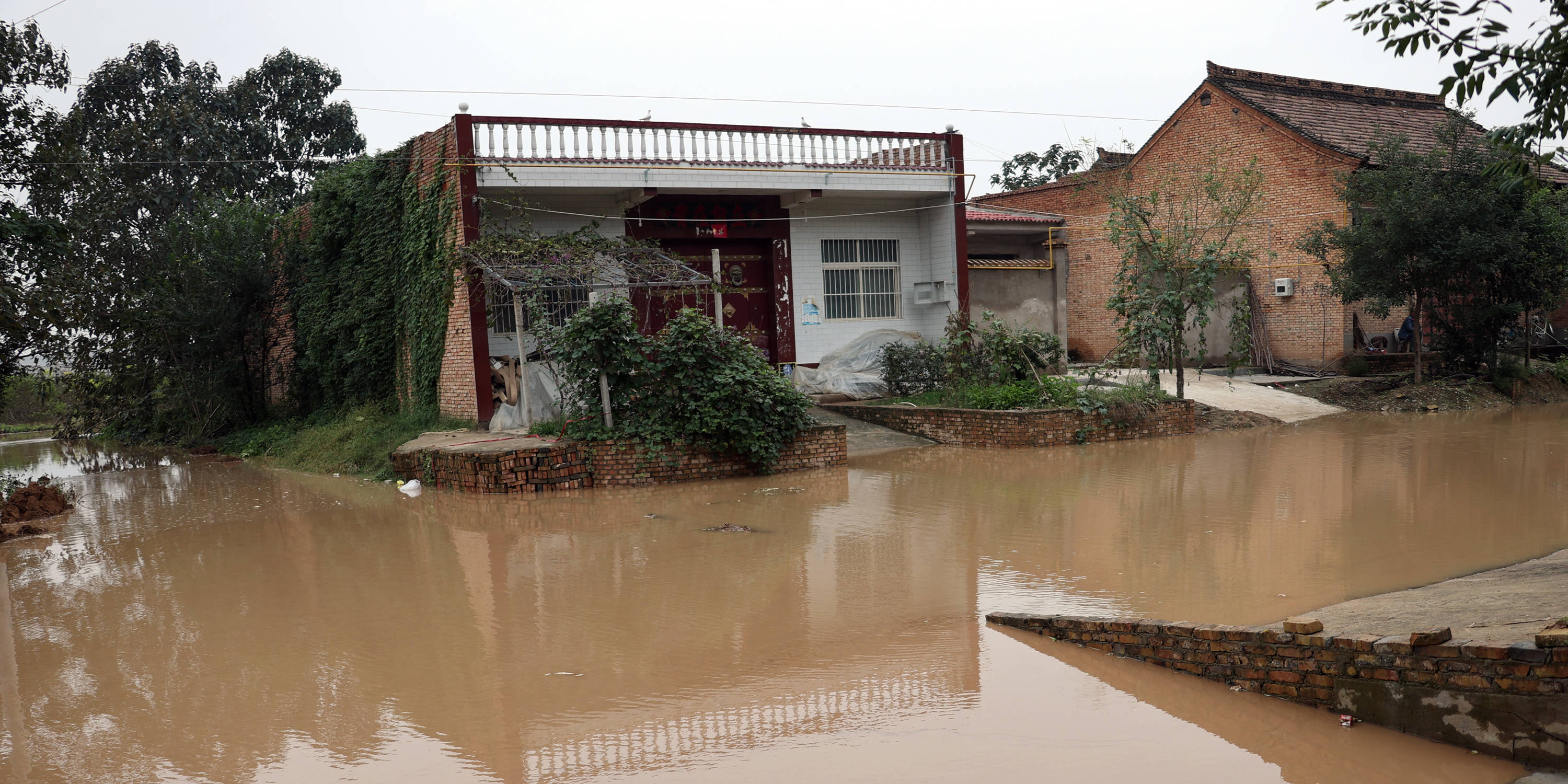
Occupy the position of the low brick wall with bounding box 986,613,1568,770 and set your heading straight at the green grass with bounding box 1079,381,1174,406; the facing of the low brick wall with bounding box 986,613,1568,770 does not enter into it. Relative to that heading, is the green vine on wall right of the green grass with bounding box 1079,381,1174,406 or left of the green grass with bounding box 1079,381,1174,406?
left

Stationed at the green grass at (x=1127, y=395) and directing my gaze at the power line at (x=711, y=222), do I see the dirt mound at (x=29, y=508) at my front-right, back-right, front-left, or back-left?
front-left

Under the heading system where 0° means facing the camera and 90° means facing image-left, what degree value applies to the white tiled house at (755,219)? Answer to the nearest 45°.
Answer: approximately 315°

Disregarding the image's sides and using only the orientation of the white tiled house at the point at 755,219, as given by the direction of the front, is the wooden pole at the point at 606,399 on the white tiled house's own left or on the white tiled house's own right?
on the white tiled house's own right

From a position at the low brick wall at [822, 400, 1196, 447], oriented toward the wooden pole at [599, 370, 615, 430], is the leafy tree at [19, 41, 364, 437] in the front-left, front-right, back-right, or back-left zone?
front-right

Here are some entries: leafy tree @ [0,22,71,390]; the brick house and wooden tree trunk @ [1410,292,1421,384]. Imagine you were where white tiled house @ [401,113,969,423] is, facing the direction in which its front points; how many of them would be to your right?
1

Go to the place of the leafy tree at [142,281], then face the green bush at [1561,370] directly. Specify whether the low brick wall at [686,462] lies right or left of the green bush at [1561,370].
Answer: right

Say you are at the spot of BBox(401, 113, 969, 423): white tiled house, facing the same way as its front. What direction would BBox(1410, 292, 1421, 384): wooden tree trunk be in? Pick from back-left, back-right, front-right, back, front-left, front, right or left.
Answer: front-left

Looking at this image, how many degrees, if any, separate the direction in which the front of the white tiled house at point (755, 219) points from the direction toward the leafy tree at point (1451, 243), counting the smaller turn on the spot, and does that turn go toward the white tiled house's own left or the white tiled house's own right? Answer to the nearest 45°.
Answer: approximately 45° to the white tiled house's own left

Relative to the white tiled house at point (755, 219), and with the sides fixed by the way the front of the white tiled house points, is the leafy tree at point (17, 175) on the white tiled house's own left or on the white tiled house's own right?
on the white tiled house's own right

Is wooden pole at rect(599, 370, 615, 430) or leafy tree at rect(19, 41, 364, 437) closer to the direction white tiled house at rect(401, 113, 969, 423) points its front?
the wooden pole
